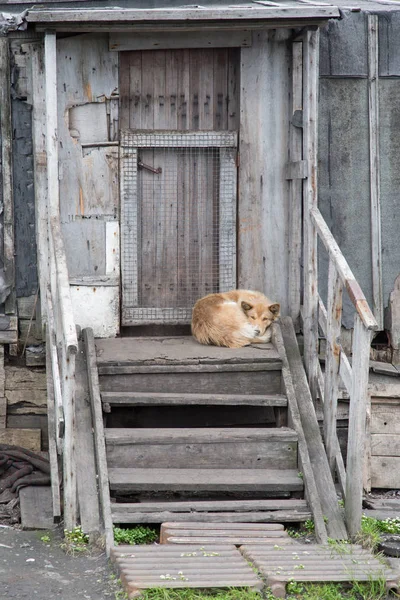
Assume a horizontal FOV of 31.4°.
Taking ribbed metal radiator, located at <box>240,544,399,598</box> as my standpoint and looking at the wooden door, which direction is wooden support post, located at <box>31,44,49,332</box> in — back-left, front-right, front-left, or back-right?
front-left

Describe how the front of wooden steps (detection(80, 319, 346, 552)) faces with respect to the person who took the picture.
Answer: facing the viewer

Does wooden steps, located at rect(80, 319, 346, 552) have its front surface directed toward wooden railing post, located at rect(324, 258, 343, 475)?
no

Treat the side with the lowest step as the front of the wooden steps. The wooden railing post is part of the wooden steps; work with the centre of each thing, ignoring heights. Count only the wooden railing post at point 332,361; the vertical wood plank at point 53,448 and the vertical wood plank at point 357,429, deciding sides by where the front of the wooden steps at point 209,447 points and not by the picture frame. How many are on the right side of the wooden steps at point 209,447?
1

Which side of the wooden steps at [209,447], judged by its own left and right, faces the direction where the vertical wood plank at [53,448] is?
right
